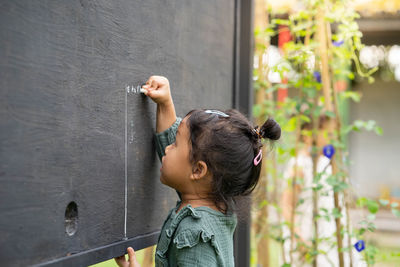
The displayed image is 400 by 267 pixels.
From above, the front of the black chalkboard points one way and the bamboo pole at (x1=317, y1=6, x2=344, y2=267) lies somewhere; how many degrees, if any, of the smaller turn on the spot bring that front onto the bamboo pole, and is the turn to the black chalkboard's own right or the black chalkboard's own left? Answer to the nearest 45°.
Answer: approximately 90° to the black chalkboard's own left

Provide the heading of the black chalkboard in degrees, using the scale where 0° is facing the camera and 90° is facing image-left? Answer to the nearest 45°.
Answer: approximately 315°

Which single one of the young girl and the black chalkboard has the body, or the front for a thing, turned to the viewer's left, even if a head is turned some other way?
the young girl

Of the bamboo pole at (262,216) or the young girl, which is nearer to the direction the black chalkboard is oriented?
the young girl

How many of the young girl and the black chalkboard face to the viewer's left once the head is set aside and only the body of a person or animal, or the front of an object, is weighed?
1

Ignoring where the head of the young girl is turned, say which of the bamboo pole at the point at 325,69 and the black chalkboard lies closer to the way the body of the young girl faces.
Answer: the black chalkboard

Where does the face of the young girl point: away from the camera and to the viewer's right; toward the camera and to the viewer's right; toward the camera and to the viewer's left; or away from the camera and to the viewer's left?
away from the camera and to the viewer's left

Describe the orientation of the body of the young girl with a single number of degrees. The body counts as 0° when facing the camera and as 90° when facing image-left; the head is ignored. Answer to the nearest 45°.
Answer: approximately 90°

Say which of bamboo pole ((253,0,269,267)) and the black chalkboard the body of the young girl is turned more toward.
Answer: the black chalkboard
